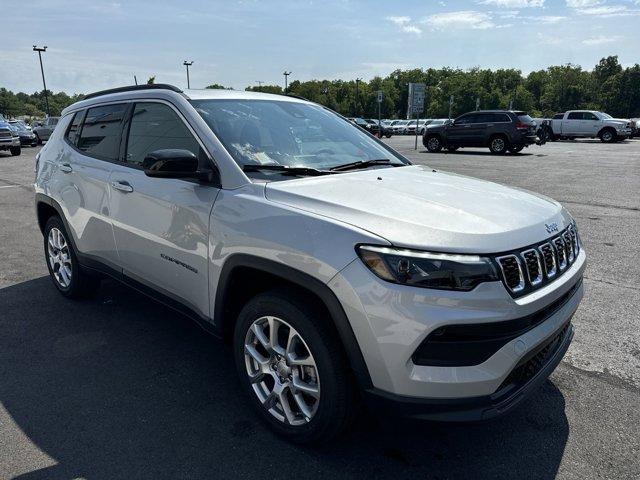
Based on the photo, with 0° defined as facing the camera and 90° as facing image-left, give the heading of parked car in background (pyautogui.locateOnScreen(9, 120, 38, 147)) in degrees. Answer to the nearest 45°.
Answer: approximately 315°

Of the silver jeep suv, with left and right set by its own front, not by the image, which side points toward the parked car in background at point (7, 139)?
back

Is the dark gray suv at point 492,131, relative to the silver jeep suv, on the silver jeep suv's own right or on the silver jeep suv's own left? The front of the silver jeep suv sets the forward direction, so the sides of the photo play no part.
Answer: on the silver jeep suv's own left

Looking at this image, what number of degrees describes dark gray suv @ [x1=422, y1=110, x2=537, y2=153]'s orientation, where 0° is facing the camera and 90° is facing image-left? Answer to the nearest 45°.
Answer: approximately 135°

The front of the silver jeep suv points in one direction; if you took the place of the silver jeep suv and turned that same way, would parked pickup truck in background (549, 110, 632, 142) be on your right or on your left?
on your left

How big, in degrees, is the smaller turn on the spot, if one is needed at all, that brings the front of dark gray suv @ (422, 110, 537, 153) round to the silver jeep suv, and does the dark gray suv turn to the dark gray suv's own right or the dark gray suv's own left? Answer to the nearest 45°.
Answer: approximately 135° to the dark gray suv's own left

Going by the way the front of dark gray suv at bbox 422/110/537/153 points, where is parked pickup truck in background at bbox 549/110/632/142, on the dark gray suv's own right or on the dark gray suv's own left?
on the dark gray suv's own right

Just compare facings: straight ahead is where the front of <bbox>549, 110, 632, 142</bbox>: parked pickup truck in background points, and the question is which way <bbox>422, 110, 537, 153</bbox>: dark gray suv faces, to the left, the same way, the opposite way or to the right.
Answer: the opposite way

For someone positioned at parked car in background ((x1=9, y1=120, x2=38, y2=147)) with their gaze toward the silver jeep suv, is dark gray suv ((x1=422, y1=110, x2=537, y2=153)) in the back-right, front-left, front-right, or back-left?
front-left

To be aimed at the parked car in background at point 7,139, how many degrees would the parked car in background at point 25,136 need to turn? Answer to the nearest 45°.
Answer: approximately 45° to its right

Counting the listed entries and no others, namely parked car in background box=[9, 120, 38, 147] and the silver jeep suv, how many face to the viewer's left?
0

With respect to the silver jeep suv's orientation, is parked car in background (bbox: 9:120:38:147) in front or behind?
behind

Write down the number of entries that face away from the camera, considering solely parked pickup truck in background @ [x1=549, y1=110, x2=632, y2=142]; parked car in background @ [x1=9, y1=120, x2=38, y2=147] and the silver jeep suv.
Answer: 0

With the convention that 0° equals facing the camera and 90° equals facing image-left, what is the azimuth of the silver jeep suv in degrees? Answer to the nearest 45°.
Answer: approximately 315°
